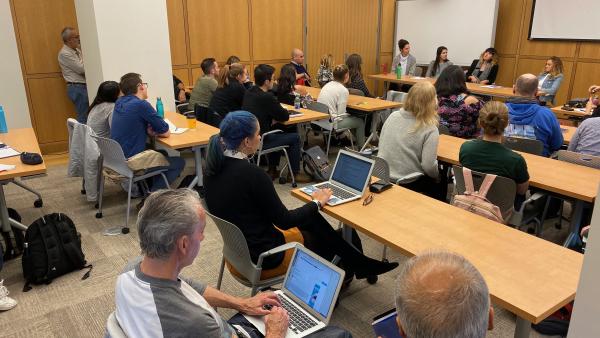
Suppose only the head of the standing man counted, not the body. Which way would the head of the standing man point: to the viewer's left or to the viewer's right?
to the viewer's right

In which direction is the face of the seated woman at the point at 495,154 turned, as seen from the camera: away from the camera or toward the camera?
away from the camera

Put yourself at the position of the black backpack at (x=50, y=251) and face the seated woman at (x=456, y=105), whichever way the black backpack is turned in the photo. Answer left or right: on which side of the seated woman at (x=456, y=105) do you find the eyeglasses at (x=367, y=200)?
right

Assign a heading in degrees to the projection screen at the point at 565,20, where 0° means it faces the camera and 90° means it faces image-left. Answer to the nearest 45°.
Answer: approximately 0°

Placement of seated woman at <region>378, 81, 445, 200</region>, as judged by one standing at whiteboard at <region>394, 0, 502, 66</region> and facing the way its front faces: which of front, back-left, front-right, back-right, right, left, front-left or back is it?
front

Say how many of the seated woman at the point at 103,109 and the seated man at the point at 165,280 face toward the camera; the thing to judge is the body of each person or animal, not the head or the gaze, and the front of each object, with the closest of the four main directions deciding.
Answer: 0

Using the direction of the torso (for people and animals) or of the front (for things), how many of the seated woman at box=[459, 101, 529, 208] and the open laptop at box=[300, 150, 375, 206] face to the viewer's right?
0

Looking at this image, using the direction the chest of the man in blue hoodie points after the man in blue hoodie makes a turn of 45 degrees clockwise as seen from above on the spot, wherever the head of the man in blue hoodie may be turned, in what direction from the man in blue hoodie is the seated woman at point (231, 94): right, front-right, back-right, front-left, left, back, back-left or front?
back-left

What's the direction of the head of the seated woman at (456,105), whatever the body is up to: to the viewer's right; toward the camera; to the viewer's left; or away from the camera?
away from the camera

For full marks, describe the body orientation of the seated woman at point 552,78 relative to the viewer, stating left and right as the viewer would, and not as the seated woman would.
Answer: facing the viewer and to the left of the viewer

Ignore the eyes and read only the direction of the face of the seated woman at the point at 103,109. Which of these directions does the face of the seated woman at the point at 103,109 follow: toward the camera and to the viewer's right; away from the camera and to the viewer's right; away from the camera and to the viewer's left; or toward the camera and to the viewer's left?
away from the camera and to the viewer's right

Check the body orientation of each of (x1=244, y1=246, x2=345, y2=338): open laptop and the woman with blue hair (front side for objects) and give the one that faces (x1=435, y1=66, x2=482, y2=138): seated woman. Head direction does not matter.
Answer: the woman with blue hair

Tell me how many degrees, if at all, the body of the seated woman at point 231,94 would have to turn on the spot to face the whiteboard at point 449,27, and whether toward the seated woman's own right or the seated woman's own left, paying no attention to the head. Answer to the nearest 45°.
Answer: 0° — they already face it

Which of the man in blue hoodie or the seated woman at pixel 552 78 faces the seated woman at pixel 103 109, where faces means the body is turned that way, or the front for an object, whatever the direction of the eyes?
the seated woman at pixel 552 78

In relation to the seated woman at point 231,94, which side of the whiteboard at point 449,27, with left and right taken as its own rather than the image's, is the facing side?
front

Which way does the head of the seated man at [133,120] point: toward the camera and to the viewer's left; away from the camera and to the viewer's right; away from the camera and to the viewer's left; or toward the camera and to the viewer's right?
away from the camera and to the viewer's right

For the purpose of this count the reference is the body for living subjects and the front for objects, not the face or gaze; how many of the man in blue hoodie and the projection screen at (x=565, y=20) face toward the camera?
1

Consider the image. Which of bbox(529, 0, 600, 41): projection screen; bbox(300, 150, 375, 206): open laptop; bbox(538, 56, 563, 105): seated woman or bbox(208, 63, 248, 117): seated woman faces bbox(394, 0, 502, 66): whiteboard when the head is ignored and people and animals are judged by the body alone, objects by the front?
bbox(208, 63, 248, 117): seated woman
